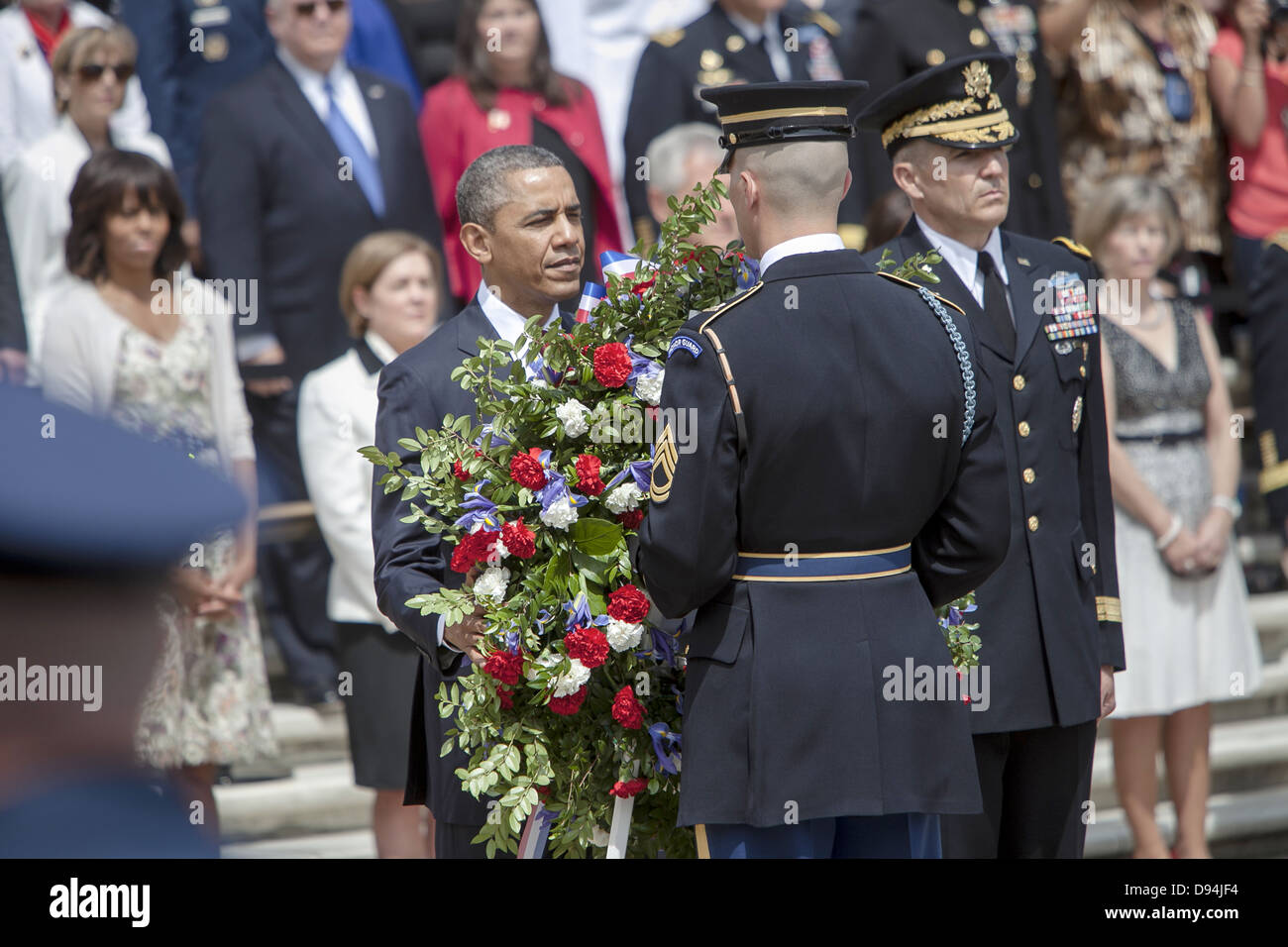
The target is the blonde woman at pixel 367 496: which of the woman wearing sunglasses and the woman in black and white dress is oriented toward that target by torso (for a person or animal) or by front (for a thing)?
the woman wearing sunglasses

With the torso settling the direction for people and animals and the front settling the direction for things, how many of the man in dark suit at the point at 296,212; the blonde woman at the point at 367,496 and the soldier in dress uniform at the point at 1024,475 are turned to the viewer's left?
0

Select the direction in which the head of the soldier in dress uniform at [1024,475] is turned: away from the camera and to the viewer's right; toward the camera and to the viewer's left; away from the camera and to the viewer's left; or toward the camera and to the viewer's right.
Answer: toward the camera and to the viewer's right

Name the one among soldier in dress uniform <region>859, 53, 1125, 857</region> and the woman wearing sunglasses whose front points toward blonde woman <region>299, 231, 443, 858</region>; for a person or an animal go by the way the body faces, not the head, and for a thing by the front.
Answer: the woman wearing sunglasses

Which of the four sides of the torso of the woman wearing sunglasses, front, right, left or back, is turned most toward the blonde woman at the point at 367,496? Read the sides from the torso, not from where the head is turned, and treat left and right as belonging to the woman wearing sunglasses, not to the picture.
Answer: front

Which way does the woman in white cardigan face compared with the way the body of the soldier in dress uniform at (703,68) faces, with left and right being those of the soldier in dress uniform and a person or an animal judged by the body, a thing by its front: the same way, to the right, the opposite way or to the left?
the same way

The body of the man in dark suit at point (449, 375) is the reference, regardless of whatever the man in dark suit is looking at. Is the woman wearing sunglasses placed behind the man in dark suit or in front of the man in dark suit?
behind

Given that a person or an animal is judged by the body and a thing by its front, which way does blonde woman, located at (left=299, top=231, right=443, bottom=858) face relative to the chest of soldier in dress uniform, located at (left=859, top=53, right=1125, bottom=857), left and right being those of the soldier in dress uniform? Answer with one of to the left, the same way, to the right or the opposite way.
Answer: the same way

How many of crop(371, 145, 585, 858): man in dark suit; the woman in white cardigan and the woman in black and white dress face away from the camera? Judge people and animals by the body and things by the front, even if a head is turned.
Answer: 0

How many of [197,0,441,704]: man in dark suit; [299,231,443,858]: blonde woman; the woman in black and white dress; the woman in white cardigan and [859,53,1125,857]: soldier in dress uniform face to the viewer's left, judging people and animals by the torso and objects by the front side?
0

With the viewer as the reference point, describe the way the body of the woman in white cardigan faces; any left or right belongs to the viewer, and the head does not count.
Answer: facing the viewer and to the right of the viewer

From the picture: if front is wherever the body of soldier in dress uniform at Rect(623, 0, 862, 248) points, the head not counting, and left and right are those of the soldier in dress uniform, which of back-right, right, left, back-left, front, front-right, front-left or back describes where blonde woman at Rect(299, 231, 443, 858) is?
right

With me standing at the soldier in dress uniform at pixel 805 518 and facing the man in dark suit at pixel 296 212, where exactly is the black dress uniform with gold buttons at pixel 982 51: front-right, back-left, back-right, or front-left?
front-right

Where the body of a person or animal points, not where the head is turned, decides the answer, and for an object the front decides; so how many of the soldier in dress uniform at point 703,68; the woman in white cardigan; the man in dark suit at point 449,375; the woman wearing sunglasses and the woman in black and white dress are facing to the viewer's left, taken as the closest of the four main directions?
0

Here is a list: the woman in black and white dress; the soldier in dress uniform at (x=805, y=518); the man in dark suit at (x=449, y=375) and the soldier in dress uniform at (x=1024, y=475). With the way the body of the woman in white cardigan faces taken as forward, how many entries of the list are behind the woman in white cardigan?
0
